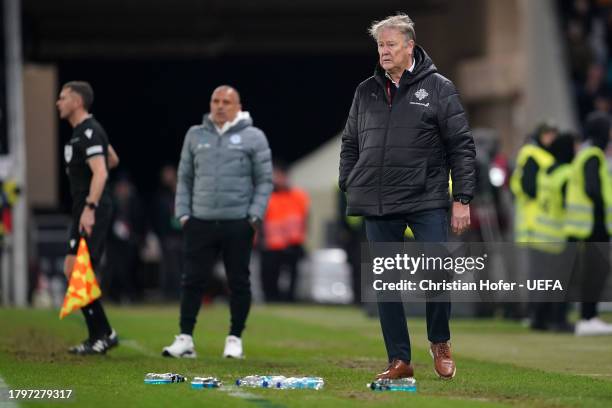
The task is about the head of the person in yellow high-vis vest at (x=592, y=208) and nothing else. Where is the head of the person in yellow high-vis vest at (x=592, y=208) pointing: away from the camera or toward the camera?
away from the camera

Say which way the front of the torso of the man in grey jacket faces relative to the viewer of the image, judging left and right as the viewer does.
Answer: facing the viewer

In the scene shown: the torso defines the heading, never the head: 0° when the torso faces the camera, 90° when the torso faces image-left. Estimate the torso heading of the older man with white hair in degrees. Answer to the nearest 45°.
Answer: approximately 45°

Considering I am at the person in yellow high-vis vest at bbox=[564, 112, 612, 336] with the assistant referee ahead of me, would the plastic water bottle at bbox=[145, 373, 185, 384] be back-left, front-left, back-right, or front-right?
front-left

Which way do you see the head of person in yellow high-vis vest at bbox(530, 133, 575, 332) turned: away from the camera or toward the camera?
away from the camera
